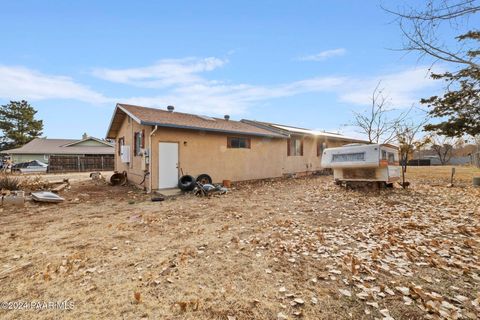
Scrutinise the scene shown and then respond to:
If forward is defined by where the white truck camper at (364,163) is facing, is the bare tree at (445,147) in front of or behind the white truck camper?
behind

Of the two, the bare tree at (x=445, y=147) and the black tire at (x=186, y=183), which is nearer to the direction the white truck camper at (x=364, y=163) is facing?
the black tire

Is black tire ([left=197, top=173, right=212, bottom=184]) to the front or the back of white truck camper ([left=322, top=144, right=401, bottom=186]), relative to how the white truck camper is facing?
to the front

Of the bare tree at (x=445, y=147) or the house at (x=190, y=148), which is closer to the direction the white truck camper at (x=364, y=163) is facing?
the house

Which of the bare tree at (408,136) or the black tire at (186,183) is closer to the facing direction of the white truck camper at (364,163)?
the black tire

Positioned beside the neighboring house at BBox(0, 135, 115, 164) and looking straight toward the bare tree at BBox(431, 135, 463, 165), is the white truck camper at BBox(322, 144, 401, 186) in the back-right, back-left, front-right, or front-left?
front-right

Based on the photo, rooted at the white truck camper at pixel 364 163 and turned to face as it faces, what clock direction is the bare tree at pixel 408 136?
The bare tree is roughly at 5 o'clock from the white truck camper.

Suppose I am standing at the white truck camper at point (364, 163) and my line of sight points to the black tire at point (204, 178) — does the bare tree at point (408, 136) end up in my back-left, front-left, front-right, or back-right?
back-right

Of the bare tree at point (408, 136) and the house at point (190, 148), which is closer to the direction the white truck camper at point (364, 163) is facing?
the house

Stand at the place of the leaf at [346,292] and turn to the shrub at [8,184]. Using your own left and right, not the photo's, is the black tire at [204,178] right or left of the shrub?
right

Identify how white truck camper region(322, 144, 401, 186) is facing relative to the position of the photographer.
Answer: facing the viewer and to the left of the viewer

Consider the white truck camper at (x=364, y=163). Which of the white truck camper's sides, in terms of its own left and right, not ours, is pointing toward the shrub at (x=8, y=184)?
front
